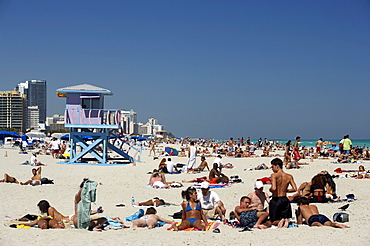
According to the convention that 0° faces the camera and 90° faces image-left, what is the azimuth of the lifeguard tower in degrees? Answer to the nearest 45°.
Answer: approximately 270°

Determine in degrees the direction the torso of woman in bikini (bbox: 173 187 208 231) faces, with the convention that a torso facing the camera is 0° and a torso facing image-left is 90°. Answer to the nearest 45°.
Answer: approximately 0°

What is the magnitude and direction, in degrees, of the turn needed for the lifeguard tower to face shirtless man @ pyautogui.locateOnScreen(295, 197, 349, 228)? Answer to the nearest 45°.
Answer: approximately 90° to its right

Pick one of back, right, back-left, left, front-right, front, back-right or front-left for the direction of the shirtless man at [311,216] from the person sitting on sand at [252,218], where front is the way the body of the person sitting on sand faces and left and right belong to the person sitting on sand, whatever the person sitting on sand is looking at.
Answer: front-left

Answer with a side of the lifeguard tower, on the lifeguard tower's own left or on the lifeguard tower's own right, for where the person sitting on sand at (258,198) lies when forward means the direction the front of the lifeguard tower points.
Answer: on the lifeguard tower's own right

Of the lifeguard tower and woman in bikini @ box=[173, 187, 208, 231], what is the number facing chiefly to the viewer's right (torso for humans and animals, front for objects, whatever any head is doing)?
1

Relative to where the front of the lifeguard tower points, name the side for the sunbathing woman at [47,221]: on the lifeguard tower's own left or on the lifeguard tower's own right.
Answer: on the lifeguard tower's own right

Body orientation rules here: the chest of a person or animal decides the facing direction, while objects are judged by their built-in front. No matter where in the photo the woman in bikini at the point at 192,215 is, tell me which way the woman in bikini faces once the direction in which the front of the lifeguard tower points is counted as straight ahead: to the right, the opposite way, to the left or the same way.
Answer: to the right

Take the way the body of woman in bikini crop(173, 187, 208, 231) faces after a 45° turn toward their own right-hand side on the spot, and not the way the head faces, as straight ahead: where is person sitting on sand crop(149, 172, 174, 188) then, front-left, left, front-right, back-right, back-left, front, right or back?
back-right

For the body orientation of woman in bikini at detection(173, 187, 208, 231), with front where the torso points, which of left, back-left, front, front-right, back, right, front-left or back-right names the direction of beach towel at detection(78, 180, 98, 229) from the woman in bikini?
right
